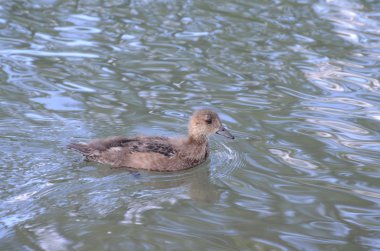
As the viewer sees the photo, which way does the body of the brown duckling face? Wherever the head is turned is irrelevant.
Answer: to the viewer's right
